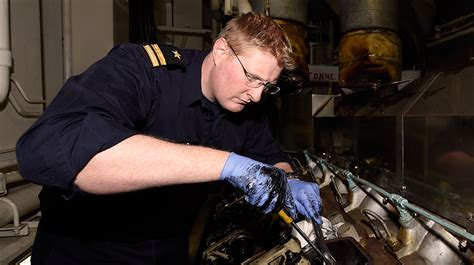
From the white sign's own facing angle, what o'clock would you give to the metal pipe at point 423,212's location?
The metal pipe is roughly at 12 o'clock from the white sign.

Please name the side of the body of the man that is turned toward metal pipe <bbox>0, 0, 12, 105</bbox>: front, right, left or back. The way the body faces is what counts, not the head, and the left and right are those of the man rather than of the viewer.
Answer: back

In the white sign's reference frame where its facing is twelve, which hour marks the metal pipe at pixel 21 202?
The metal pipe is roughly at 1 o'clock from the white sign.

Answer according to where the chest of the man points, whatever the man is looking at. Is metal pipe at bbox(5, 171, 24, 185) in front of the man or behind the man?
behind

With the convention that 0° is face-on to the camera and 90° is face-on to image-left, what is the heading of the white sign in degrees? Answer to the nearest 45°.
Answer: approximately 0°
